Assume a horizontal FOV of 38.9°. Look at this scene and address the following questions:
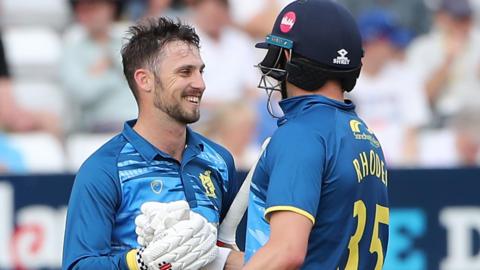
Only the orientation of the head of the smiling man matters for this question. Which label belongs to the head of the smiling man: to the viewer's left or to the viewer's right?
to the viewer's right

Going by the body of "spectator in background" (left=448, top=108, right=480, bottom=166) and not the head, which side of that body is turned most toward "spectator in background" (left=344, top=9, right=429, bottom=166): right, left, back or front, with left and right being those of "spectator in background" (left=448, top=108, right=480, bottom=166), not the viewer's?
right

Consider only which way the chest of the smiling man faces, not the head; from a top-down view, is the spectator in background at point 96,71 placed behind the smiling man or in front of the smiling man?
behind

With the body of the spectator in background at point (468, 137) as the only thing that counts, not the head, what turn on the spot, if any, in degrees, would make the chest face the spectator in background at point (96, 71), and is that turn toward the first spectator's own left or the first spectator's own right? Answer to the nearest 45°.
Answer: approximately 90° to the first spectator's own right

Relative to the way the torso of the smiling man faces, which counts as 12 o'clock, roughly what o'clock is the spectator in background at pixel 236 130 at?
The spectator in background is roughly at 8 o'clock from the smiling man.

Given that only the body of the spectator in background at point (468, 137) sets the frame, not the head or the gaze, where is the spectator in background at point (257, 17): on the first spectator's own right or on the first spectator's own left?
on the first spectator's own right

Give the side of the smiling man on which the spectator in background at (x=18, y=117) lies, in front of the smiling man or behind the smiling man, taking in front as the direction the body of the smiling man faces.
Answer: behind

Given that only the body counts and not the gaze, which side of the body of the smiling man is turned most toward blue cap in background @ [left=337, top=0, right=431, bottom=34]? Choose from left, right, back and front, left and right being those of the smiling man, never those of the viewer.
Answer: left
